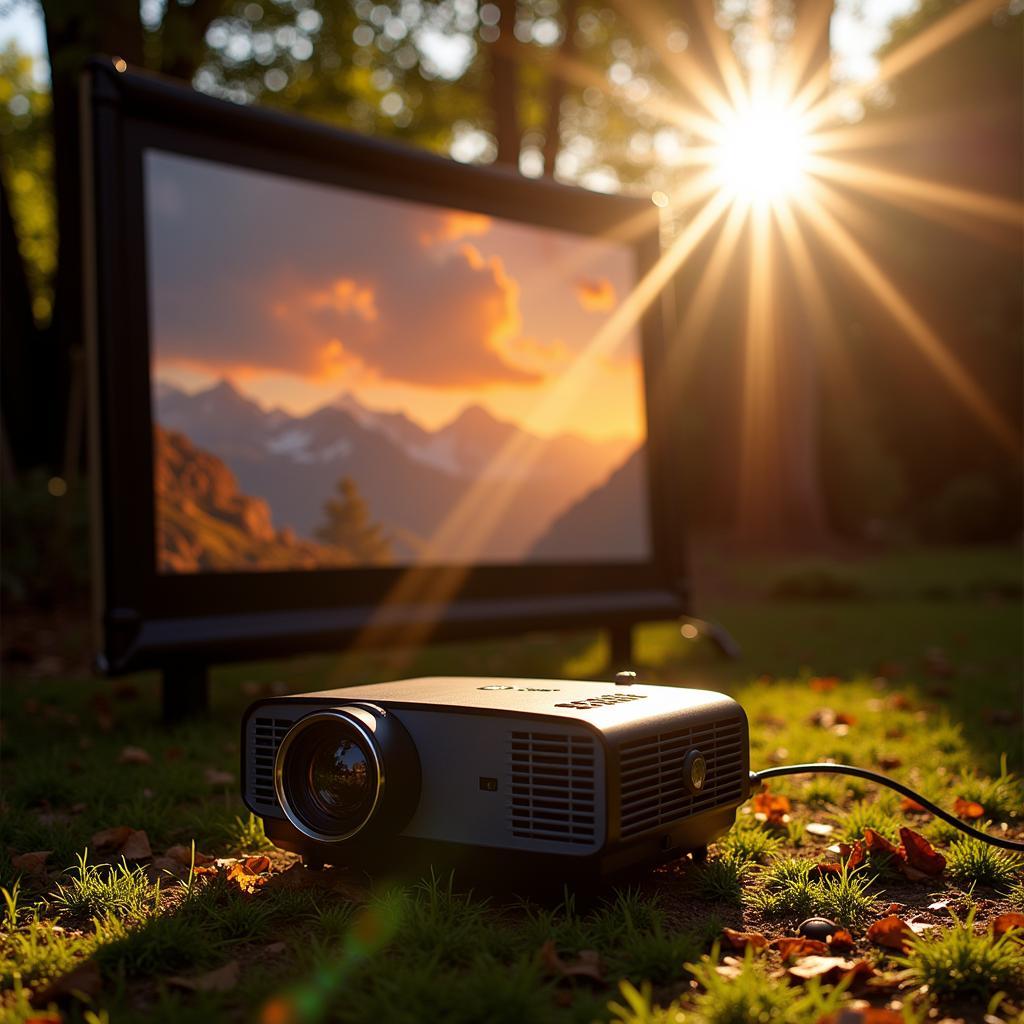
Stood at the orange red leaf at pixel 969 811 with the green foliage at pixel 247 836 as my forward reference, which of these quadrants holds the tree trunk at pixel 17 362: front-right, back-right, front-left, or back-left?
front-right

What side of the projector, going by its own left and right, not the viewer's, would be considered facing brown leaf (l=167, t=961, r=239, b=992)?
front

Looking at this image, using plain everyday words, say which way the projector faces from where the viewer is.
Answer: facing the viewer and to the left of the viewer

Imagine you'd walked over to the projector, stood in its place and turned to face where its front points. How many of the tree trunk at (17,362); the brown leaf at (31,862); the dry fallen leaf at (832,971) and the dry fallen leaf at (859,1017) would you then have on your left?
2

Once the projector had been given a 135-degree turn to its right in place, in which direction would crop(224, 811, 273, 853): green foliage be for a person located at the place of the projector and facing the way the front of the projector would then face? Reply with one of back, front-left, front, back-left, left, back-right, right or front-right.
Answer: front-left

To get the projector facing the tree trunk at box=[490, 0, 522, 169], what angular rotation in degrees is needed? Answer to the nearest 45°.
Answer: approximately 135° to its right

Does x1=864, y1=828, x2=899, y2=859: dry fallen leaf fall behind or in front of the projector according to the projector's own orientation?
behind

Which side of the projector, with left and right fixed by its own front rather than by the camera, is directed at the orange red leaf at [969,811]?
back

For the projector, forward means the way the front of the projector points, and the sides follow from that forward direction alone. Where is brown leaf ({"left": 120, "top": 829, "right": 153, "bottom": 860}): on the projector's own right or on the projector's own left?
on the projector's own right

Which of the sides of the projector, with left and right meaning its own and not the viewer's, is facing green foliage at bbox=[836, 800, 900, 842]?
left

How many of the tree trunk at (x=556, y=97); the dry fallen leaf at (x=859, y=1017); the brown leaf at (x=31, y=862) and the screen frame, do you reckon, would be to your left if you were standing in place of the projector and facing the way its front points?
1

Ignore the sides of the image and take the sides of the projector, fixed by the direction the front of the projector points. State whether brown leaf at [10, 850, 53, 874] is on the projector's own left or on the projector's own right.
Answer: on the projector's own right

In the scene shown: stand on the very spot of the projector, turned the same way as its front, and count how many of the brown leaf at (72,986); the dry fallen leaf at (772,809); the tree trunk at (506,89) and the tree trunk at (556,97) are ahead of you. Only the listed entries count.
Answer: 1
